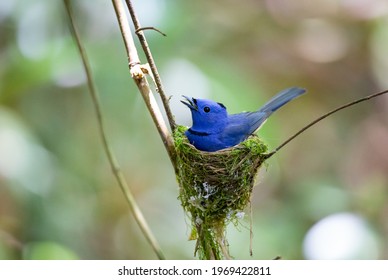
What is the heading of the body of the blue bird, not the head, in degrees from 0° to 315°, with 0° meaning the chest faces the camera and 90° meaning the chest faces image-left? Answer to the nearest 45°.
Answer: approximately 90°
